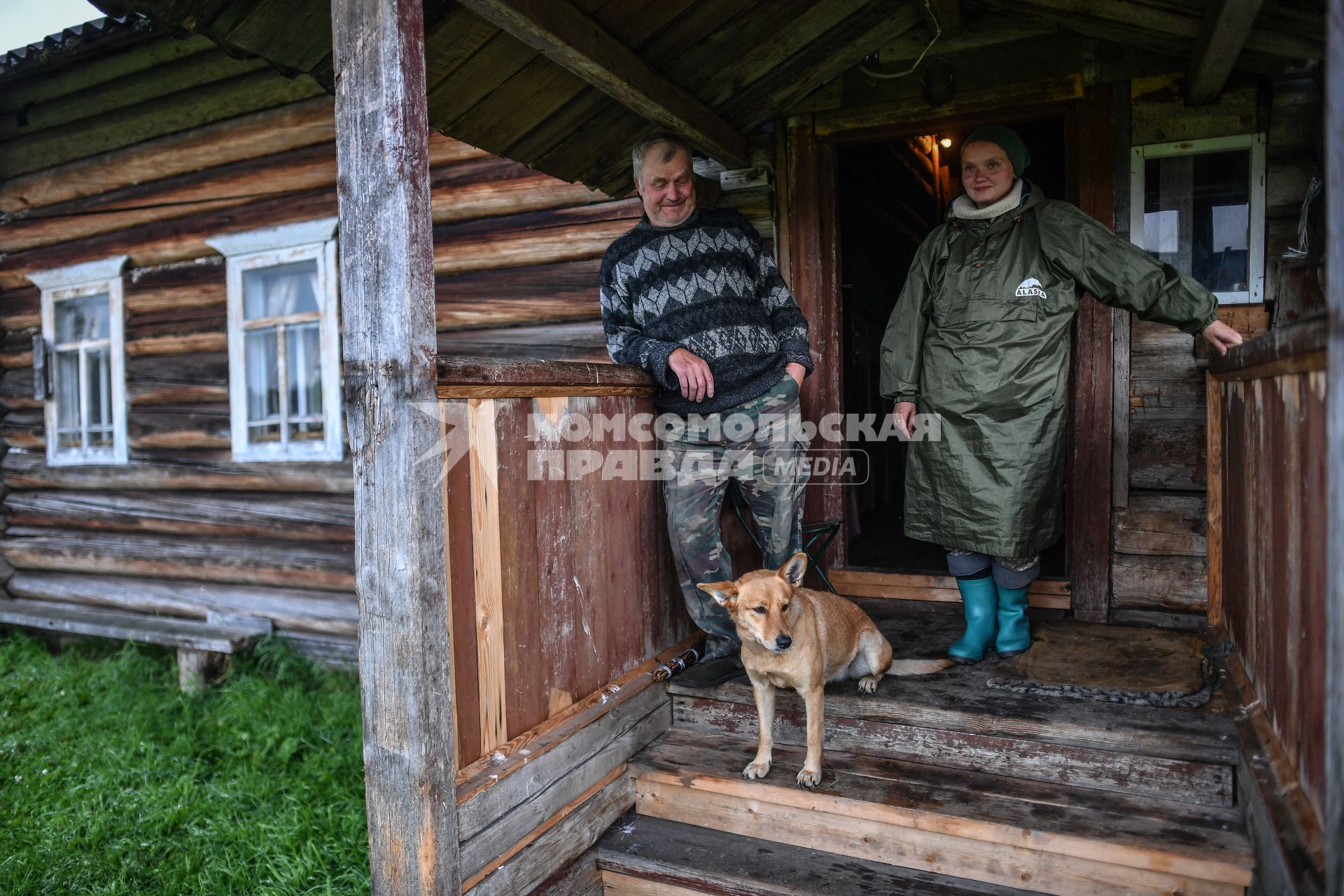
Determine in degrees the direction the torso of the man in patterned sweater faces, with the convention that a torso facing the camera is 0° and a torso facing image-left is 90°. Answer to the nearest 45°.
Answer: approximately 0°

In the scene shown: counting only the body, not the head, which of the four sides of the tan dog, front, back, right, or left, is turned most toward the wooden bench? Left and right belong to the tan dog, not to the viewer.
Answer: right

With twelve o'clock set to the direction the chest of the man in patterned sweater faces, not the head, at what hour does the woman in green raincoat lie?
The woman in green raincoat is roughly at 9 o'clock from the man in patterned sweater.

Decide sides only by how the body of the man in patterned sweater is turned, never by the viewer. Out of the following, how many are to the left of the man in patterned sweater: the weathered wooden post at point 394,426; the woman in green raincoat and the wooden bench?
1

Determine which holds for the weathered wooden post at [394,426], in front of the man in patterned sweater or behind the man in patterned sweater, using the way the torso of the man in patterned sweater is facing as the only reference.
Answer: in front

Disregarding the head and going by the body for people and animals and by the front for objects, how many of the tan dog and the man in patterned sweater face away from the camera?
0

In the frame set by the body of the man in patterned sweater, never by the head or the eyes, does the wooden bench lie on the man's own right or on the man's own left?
on the man's own right

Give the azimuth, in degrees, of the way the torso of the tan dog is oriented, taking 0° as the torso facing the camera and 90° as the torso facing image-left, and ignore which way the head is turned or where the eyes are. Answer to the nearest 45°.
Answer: approximately 45°
